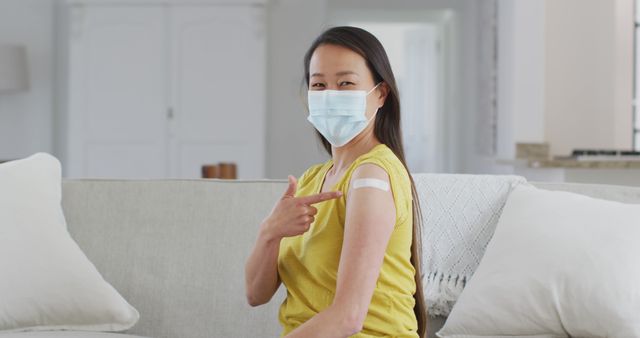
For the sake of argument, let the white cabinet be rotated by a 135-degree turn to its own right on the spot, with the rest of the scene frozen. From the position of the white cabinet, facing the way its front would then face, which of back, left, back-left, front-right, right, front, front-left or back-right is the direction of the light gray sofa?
back-left

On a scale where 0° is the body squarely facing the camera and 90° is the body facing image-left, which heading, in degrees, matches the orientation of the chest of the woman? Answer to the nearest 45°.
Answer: approximately 45°

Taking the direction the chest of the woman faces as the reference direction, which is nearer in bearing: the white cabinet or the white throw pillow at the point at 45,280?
the white throw pillow

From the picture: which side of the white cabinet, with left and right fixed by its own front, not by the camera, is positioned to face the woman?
front

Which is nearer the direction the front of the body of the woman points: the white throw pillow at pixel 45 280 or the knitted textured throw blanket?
the white throw pillow

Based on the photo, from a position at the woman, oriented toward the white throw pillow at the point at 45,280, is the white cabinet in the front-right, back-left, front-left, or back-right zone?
front-right

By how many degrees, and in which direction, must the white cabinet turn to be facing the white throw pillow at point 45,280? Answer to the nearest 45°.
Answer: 0° — it already faces it

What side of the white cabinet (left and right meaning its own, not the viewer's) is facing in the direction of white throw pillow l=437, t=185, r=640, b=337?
front

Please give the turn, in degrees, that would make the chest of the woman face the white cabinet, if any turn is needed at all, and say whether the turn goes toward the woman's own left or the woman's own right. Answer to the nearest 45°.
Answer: approximately 135° to the woman's own right

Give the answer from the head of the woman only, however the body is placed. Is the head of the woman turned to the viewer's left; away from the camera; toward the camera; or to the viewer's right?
toward the camera

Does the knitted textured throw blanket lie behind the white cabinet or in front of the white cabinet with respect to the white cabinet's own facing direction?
in front

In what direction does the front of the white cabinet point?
toward the camera

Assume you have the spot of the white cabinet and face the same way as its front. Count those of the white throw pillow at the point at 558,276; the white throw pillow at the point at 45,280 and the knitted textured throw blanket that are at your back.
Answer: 0
